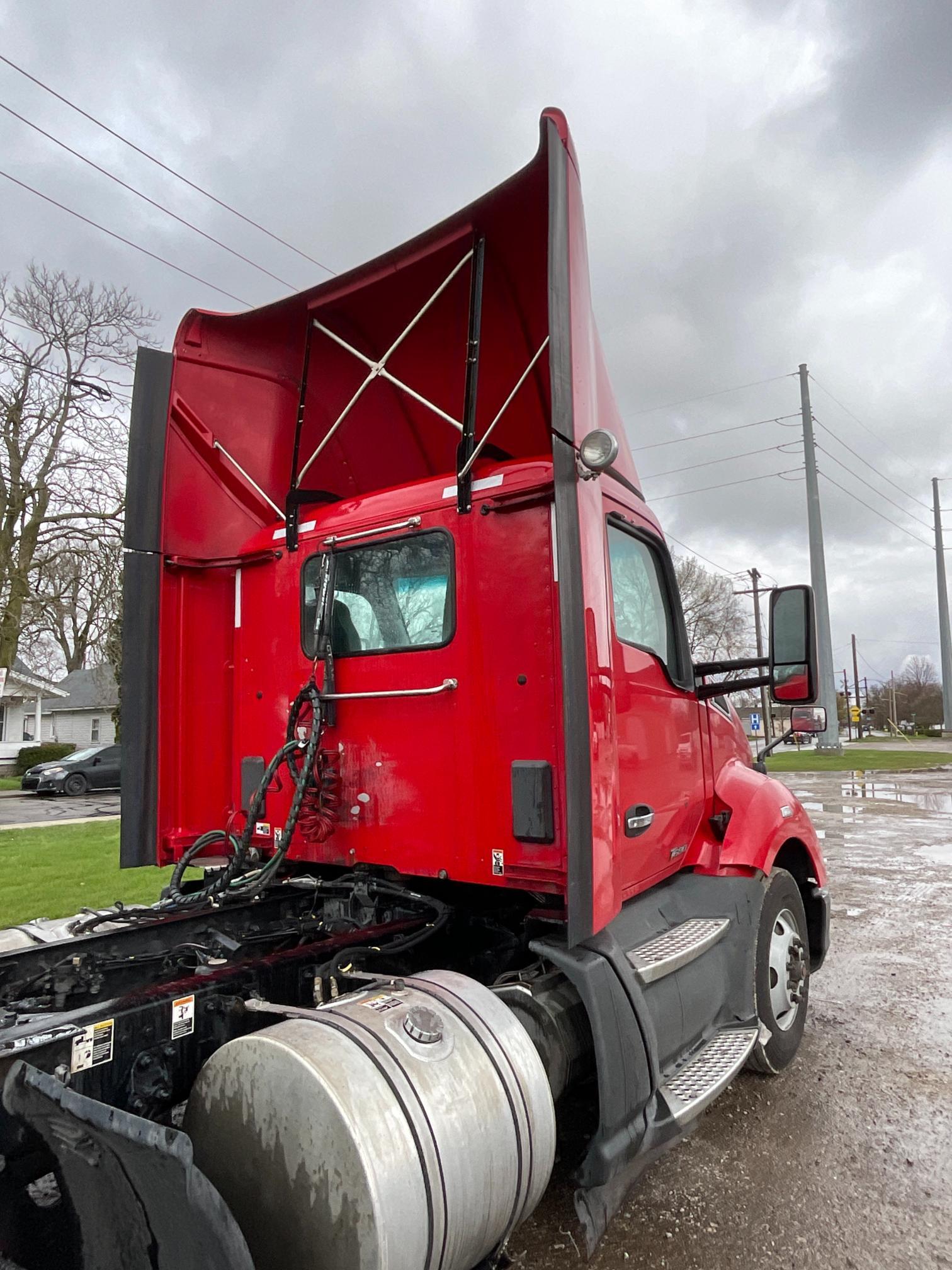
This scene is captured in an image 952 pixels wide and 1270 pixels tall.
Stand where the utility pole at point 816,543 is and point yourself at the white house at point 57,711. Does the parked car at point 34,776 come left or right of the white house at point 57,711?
left

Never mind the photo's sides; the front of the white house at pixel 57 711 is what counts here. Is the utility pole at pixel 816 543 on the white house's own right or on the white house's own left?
on the white house's own left

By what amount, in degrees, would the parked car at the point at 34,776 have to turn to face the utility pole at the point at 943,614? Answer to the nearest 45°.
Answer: approximately 135° to its left

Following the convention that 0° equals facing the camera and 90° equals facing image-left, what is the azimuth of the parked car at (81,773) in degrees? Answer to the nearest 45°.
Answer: approximately 45°

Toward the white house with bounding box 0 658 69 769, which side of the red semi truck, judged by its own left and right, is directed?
left

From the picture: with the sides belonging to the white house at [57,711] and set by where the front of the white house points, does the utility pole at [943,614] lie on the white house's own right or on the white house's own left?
on the white house's own left

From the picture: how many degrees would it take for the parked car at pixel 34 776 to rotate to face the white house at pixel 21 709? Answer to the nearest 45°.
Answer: approximately 135° to its right

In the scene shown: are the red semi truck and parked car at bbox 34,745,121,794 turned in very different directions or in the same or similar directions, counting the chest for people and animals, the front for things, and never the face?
very different directions

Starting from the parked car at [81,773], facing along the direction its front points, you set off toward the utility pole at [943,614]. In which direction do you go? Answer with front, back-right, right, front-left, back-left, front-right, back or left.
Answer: back-left

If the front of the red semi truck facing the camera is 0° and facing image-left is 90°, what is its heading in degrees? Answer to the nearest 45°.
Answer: approximately 225°
